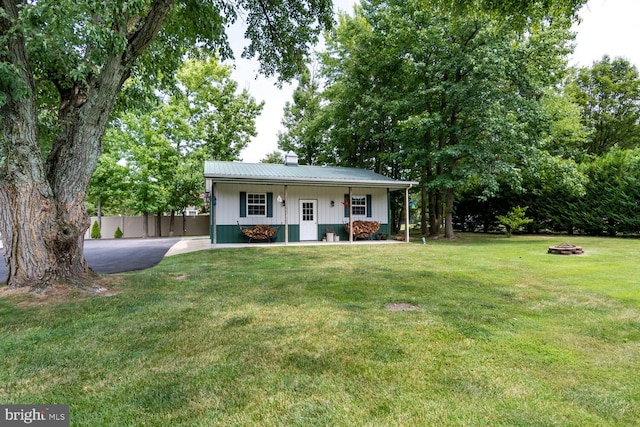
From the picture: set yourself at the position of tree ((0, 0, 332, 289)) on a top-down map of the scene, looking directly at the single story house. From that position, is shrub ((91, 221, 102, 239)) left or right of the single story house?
left

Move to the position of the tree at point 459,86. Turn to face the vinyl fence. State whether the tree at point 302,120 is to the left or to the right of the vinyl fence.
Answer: right

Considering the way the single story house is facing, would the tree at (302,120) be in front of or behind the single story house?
behind

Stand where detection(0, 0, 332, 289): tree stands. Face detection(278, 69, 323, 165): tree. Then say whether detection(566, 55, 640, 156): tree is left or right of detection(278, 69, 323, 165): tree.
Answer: right

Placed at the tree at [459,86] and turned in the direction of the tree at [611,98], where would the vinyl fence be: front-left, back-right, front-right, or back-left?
back-left

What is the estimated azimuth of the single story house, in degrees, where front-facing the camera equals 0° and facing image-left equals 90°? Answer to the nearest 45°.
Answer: approximately 0°

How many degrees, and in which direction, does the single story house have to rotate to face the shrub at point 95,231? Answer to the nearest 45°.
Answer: approximately 135° to its right

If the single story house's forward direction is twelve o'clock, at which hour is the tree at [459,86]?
The tree is roughly at 9 o'clock from the single story house.

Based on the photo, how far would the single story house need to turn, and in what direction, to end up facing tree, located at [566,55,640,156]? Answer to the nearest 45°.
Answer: approximately 135° to its left
